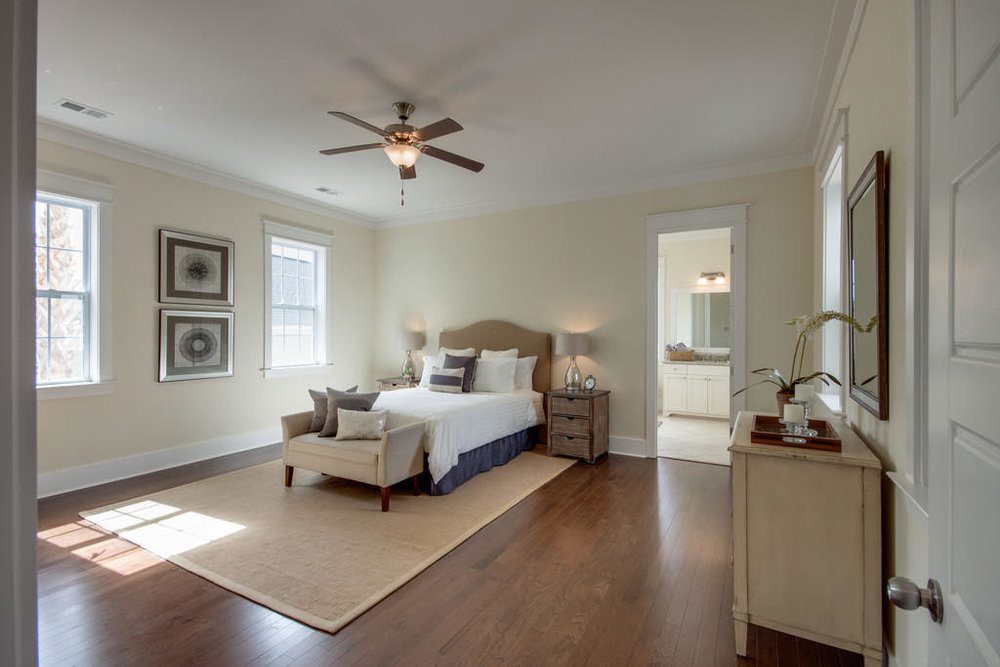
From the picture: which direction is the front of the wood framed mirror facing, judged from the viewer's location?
facing to the left of the viewer

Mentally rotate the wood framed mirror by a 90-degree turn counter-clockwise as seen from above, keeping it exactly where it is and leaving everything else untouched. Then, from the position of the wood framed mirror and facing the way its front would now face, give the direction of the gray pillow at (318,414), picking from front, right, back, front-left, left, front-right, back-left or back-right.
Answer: right

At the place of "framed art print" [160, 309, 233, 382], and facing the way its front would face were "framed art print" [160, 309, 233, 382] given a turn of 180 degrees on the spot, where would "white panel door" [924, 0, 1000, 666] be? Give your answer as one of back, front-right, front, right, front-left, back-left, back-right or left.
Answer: back-left

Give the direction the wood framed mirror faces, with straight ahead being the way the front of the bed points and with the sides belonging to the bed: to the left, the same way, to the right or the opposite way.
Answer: to the right

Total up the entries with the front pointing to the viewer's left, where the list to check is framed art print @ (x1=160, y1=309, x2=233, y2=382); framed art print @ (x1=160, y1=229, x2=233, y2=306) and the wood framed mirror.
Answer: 1

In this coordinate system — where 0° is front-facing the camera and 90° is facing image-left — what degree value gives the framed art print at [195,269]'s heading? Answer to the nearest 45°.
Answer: approximately 315°

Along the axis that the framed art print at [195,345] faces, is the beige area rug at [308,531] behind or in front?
in front

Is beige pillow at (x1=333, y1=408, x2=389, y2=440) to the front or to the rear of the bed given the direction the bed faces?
to the front

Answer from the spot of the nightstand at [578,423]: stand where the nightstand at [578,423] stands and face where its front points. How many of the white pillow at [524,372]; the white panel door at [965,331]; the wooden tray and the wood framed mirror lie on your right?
1

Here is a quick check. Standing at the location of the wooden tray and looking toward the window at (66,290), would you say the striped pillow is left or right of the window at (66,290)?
right

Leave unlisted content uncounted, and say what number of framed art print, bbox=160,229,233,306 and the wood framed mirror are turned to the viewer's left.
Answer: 1

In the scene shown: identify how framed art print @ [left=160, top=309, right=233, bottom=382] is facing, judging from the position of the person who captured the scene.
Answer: facing the viewer and to the right of the viewer

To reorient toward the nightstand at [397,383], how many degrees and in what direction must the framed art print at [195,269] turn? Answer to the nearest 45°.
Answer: approximately 45° to its left

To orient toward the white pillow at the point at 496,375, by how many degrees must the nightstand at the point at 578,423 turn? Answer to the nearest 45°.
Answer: approximately 45° to its right

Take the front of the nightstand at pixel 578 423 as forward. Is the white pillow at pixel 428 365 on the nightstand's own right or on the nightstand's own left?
on the nightstand's own right

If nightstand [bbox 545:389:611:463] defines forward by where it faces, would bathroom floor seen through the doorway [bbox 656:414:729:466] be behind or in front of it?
behind

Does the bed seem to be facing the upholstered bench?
yes

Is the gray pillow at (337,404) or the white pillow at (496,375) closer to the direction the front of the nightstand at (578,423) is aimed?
the gray pillow

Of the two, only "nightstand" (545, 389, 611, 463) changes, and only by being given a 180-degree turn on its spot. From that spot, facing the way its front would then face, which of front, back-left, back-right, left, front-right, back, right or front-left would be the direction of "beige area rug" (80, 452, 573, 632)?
back

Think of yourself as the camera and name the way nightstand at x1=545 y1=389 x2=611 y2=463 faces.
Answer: facing the viewer and to the left of the viewer

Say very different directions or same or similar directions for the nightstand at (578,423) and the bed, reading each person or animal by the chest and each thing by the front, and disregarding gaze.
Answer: same or similar directions

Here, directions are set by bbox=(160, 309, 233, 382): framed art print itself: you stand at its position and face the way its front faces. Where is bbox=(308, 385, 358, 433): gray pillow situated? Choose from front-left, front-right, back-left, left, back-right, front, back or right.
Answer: front

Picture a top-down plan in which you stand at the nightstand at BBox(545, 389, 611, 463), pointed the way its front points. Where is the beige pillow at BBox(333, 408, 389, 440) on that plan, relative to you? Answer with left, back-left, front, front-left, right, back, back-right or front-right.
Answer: front

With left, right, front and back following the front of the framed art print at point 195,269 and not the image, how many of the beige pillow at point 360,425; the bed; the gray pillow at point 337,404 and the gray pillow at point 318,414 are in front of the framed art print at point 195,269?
4
